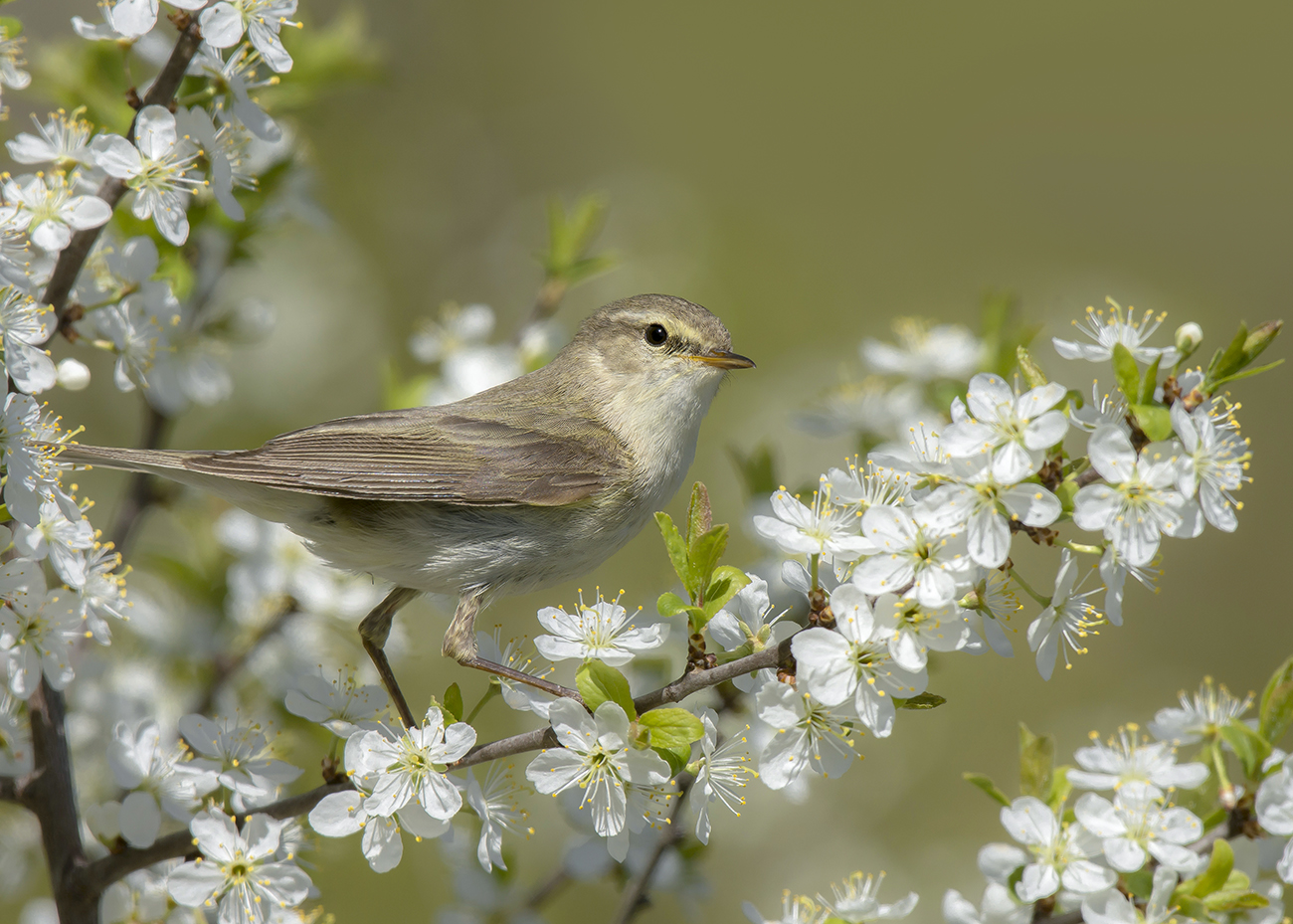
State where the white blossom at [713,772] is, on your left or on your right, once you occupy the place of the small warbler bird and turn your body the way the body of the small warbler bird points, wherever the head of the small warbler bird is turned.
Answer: on your right

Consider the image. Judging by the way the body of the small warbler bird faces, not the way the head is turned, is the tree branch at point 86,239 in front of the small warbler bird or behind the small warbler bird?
behind

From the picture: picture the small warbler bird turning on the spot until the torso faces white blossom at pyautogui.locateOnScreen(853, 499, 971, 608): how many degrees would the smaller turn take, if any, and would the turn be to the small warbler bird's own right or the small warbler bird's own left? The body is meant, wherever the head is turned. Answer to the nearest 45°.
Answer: approximately 45° to the small warbler bird's own right

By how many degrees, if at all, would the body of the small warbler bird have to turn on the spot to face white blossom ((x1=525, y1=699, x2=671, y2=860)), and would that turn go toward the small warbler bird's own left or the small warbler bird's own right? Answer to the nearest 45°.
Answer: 0° — it already faces it

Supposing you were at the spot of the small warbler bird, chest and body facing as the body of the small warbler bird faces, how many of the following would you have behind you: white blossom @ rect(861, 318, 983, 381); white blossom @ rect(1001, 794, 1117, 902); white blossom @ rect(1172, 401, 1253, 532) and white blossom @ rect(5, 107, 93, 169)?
1

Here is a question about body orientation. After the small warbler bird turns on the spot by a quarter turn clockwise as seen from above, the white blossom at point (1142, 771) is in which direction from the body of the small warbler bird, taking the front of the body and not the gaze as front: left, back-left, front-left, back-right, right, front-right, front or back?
front-left

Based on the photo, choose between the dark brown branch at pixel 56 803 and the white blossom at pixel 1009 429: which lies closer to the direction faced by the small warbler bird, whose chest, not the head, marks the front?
the white blossom

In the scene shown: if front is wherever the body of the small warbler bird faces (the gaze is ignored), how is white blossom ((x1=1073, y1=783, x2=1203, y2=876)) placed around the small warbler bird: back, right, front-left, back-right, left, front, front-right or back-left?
front-right

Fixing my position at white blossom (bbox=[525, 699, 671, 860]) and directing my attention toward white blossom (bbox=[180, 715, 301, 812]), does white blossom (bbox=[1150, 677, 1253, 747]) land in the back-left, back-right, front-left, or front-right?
back-right

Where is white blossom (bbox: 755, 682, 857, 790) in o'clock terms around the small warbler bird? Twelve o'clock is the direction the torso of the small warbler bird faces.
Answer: The white blossom is roughly at 12 o'clock from the small warbler bird.

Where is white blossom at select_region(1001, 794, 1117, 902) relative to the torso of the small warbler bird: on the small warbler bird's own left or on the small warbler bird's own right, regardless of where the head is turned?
on the small warbler bird's own right

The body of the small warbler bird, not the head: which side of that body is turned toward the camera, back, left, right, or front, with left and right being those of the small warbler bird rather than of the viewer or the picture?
right
